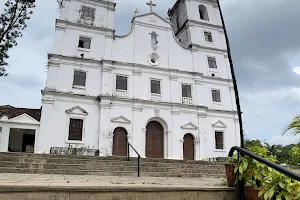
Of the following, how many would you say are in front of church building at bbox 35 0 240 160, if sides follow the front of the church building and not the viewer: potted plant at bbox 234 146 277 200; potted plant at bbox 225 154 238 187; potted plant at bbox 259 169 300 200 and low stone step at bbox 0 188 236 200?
4

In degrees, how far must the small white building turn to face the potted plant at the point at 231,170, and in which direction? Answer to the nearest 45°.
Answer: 0° — it already faces it

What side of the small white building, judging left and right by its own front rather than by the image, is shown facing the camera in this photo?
front

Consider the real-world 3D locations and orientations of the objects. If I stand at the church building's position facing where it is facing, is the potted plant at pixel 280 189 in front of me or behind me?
in front

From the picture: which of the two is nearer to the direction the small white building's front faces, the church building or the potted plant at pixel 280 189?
the potted plant

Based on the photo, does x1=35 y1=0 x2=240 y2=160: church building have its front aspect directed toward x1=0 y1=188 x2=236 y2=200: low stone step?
yes

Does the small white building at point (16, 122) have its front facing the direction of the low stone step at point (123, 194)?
yes

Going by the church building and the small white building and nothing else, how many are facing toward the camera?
2

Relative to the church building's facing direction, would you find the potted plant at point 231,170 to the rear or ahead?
ahead

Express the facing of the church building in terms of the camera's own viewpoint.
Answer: facing the viewer

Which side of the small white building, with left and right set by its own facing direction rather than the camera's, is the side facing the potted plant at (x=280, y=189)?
front
